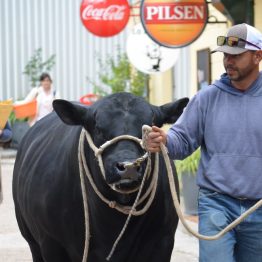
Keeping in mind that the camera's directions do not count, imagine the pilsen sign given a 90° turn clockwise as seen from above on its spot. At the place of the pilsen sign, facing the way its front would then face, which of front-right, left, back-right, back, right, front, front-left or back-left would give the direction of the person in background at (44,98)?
front-right

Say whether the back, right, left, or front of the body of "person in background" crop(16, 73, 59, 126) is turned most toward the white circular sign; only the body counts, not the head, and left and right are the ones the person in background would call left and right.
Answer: left

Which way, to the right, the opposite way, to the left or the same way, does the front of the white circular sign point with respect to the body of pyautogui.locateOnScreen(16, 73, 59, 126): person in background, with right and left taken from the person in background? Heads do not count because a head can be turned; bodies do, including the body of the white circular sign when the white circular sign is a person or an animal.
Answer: the same way

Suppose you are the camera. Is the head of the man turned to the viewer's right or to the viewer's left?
to the viewer's left

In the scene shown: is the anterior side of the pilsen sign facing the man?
yes

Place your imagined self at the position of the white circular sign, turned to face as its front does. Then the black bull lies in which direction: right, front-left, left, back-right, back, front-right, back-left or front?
front

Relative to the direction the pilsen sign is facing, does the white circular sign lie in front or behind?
behind

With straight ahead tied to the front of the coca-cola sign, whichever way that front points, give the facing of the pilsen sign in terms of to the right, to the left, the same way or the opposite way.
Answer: the same way

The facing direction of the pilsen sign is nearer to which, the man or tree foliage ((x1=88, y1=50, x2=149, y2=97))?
the man

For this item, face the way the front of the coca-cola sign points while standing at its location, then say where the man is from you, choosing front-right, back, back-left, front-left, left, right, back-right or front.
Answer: front

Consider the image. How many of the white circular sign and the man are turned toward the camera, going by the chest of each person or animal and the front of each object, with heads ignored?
2

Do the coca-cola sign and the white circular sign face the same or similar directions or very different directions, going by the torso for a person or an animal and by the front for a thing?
same or similar directions

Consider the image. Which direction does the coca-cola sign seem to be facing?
toward the camera

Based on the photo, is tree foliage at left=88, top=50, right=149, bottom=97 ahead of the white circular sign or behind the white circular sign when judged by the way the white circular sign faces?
behind

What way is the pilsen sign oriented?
toward the camera
